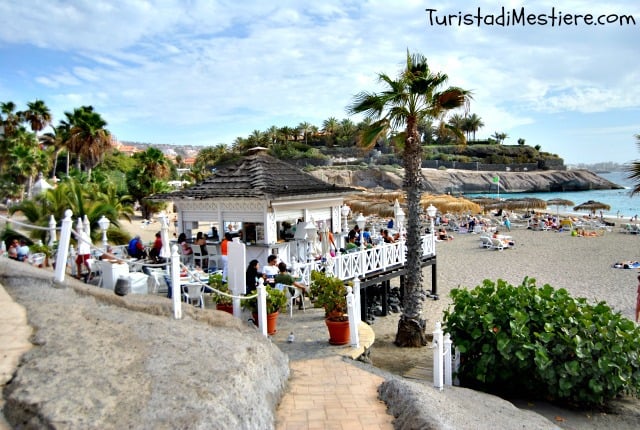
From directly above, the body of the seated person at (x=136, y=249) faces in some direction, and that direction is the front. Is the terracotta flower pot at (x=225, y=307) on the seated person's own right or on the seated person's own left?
on the seated person's own right

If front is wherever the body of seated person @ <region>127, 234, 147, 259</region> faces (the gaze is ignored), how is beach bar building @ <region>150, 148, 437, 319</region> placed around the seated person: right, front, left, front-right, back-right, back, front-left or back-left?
front

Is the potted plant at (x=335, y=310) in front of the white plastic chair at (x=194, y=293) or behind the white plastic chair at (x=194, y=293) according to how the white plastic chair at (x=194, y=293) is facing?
behind

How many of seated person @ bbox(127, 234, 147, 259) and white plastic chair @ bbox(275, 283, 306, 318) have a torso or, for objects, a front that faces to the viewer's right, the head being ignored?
1

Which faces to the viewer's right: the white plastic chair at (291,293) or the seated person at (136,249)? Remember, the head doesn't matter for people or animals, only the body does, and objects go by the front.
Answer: the seated person

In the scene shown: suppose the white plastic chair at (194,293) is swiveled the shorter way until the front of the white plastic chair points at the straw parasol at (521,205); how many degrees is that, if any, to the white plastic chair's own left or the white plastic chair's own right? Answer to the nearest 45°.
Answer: approximately 90° to the white plastic chair's own right

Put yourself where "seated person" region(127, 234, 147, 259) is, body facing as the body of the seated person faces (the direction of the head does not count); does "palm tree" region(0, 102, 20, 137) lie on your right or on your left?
on your left

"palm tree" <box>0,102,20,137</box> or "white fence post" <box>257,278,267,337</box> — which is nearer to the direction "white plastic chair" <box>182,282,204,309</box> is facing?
the palm tree

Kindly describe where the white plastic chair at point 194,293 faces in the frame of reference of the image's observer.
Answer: facing away from the viewer and to the left of the viewer

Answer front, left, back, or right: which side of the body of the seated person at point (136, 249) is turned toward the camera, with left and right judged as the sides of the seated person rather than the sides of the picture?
right

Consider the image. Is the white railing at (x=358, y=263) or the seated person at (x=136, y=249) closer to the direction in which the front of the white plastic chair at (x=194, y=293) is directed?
the seated person
